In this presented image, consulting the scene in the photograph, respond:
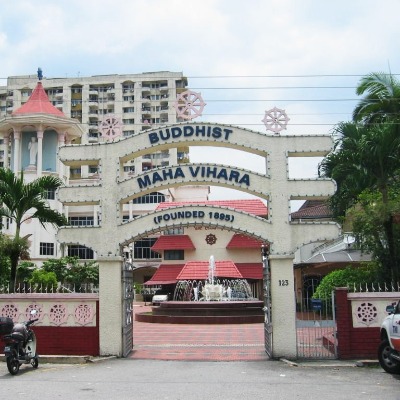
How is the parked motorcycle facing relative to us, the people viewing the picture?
facing away from the viewer and to the right of the viewer

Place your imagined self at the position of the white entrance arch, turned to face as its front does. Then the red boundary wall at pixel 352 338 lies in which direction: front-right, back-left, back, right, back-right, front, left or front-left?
left

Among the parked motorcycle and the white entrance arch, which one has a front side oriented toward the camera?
the white entrance arch

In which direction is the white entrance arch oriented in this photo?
toward the camera

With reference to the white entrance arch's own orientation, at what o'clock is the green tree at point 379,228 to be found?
The green tree is roughly at 8 o'clock from the white entrance arch.

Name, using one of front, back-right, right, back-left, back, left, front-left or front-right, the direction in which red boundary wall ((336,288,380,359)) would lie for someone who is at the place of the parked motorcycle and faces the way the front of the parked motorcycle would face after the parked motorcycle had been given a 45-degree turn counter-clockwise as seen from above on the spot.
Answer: right

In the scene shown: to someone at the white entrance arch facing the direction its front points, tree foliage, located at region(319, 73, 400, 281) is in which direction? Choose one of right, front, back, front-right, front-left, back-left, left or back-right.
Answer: back-left

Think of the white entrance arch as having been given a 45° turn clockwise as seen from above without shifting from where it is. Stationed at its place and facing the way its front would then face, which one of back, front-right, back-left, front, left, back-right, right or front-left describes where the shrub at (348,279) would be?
back

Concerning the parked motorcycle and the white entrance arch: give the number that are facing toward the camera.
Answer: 1

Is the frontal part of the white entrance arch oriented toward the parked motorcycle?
no
